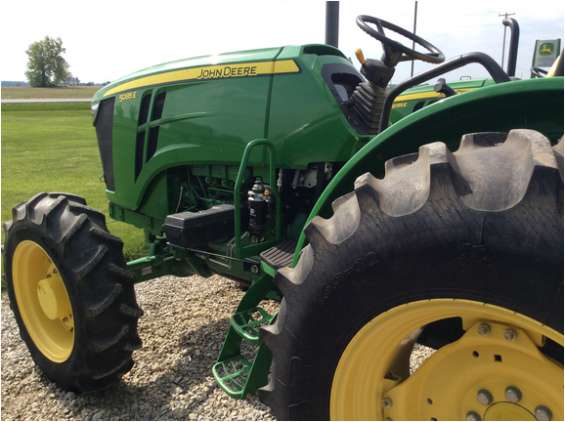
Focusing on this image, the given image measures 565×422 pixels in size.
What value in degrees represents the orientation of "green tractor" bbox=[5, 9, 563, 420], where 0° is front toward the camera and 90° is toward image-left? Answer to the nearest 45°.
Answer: approximately 135°
